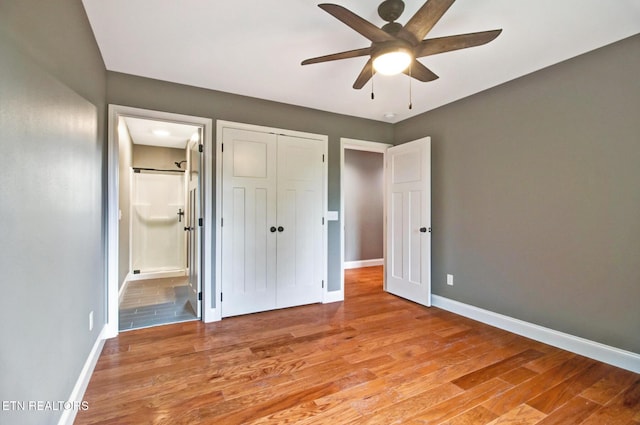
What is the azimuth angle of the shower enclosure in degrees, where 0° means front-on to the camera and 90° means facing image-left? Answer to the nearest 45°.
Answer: approximately 0°

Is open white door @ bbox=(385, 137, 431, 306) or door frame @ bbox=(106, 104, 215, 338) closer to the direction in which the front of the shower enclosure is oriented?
the door frame

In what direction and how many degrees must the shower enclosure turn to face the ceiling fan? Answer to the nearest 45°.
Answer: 0° — it already faces it

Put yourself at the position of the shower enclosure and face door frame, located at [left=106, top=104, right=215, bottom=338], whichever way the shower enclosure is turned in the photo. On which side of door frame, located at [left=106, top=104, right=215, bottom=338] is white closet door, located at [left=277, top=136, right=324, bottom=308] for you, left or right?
left

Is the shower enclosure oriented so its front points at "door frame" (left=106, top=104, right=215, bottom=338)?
yes
